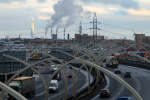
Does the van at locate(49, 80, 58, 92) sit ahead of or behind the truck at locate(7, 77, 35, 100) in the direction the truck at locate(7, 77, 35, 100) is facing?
behind

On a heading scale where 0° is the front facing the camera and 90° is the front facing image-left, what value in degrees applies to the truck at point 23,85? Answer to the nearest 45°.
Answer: approximately 45°
